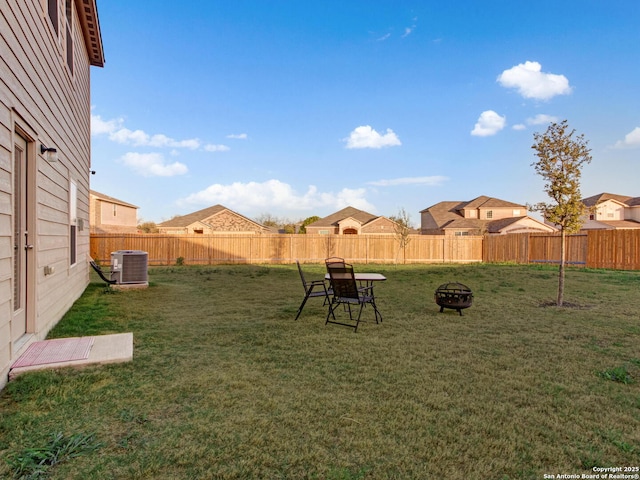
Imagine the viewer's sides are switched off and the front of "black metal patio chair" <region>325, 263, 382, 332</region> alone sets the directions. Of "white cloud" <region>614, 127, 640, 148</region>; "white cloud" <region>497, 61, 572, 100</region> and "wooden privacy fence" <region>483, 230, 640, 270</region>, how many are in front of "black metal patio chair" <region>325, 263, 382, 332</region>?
3

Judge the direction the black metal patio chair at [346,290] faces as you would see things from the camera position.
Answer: facing away from the viewer and to the right of the viewer

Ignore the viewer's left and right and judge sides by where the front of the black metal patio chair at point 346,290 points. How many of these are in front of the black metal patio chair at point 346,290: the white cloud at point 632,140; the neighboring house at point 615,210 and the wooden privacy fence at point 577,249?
3

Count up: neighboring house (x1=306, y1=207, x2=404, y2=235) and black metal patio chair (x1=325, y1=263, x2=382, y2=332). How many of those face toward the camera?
1

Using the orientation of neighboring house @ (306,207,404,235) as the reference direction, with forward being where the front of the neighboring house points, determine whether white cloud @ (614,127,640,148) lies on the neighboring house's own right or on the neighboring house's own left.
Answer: on the neighboring house's own left

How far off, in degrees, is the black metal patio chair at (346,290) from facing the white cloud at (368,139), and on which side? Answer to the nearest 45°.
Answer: approximately 45° to its left

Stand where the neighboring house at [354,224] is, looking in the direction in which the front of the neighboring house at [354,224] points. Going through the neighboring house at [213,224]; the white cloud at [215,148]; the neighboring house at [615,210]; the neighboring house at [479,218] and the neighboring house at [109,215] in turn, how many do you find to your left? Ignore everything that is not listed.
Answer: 2

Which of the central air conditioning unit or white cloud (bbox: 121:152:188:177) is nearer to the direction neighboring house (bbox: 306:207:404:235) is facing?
the central air conditioning unit

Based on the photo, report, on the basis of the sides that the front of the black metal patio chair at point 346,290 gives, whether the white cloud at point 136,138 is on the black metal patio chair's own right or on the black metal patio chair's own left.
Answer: on the black metal patio chair's own left

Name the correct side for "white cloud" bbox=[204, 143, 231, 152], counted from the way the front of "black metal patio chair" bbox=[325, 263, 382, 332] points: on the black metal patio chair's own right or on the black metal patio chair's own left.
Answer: on the black metal patio chair's own left
